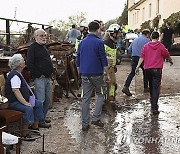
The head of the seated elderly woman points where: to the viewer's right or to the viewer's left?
to the viewer's right

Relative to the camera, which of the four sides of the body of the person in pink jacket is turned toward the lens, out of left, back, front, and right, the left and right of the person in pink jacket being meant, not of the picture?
back

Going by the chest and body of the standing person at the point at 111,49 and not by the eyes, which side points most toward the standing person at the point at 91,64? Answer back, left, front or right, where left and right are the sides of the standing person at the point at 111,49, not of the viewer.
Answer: right

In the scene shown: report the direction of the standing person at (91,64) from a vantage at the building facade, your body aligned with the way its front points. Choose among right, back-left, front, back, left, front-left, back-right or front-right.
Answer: front-left

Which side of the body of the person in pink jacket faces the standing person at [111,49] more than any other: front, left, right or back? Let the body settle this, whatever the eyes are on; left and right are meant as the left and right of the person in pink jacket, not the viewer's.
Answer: left

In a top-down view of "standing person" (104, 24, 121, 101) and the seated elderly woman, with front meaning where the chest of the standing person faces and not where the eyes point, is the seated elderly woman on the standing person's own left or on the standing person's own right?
on the standing person's own right

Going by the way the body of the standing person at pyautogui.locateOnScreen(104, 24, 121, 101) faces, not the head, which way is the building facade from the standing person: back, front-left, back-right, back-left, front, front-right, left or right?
left

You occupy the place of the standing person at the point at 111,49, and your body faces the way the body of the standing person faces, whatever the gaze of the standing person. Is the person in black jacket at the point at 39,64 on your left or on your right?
on your right
